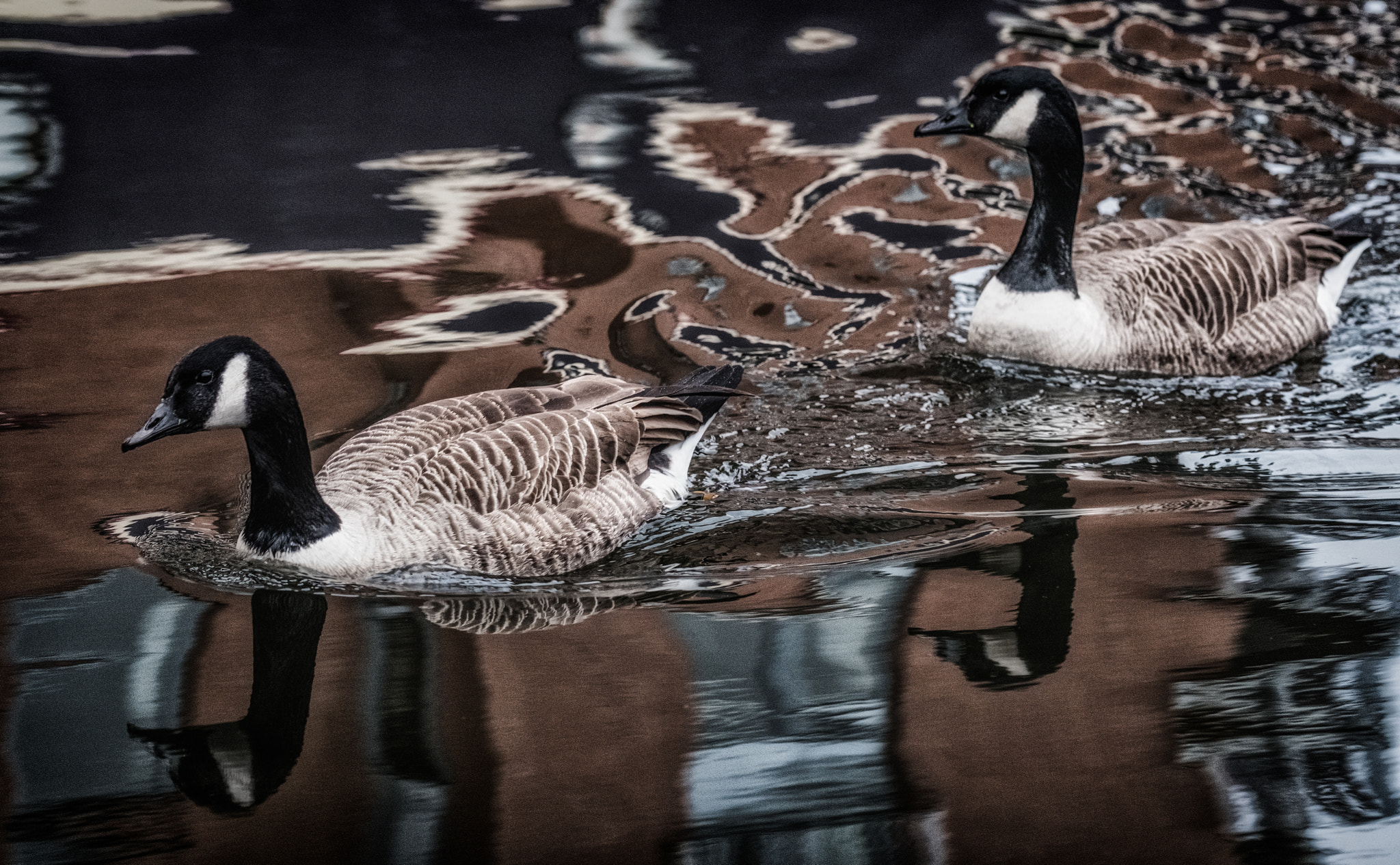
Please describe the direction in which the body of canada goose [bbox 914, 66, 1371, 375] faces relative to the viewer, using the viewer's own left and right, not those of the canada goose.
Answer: facing to the left of the viewer

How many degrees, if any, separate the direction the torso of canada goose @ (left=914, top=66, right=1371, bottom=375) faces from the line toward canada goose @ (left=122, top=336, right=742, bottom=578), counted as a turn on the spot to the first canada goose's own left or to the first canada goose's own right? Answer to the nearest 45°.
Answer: approximately 45° to the first canada goose's own left
